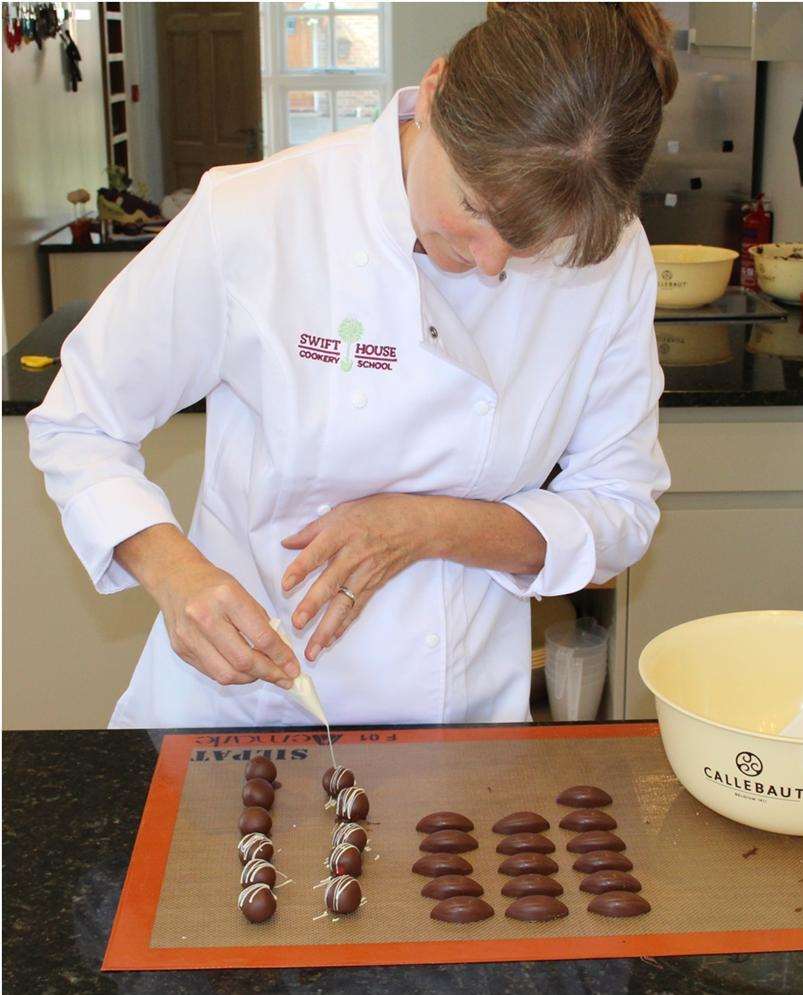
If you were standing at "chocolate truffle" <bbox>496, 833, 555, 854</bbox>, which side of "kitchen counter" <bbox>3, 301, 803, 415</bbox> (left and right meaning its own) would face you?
front

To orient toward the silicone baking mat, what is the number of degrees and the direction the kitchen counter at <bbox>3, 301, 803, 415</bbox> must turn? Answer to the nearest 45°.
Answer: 0° — it already faces it

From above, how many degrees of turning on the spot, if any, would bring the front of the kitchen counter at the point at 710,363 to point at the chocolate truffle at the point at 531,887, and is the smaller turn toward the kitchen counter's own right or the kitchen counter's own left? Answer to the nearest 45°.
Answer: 0° — it already faces it

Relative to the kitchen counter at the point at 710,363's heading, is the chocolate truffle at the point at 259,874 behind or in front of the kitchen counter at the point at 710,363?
in front

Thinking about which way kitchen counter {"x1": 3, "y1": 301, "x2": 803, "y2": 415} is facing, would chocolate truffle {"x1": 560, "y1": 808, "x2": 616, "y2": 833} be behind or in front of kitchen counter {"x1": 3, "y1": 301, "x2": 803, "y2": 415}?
in front

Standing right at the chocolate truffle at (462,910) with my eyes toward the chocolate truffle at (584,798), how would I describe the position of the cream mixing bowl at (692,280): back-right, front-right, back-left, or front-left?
front-left

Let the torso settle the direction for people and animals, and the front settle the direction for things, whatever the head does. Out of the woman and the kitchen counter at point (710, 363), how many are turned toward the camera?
2

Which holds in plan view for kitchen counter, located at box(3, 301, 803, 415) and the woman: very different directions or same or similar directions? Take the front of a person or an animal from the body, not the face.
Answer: same or similar directions

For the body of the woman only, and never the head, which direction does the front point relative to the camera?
toward the camera

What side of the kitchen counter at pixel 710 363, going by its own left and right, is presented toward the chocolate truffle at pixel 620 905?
front
